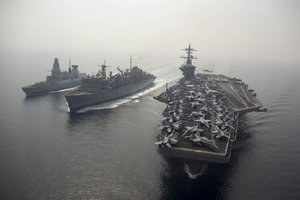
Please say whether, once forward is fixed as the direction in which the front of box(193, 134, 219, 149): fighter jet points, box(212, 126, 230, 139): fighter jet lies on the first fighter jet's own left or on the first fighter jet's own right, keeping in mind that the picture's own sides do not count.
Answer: on the first fighter jet's own left

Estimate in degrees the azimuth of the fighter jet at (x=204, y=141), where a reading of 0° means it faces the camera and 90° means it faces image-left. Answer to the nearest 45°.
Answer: approximately 315°
